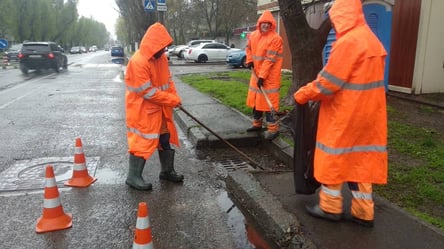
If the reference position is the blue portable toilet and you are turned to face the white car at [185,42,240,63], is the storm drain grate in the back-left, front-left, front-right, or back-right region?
back-left

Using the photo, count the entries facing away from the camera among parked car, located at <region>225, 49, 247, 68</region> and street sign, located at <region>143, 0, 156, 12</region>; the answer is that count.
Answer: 0

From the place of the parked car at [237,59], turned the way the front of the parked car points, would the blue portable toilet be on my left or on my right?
on my left

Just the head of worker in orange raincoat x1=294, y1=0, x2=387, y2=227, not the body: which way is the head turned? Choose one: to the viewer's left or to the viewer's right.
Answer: to the viewer's left

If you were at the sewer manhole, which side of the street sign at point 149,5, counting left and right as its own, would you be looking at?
front

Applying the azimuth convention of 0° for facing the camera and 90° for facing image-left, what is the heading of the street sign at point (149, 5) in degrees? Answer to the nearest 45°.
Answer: approximately 0°

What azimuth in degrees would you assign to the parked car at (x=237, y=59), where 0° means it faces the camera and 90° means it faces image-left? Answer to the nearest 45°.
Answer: approximately 45°

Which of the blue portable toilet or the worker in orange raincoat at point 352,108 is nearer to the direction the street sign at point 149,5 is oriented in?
the worker in orange raincoat

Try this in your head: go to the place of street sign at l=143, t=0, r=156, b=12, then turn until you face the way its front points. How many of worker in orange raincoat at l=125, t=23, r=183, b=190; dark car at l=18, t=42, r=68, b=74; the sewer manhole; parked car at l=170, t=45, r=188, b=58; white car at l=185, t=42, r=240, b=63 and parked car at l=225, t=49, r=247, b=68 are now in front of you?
2

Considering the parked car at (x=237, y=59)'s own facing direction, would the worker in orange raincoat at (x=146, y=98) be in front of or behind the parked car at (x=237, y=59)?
in front

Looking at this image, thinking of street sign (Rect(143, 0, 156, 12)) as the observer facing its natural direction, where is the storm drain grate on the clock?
The storm drain grate is roughly at 12 o'clock from the street sign.
